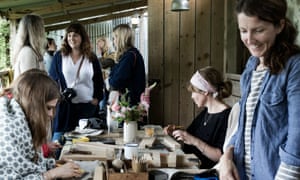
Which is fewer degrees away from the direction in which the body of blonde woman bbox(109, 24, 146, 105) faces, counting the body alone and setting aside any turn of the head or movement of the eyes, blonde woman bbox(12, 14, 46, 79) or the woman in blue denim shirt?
the blonde woman

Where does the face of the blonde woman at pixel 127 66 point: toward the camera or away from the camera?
away from the camera

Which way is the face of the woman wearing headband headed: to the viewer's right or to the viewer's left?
to the viewer's left

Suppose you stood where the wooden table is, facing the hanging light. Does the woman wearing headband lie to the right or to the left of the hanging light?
right

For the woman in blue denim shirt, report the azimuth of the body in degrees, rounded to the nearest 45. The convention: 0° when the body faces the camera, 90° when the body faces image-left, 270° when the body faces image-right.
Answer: approximately 45°
